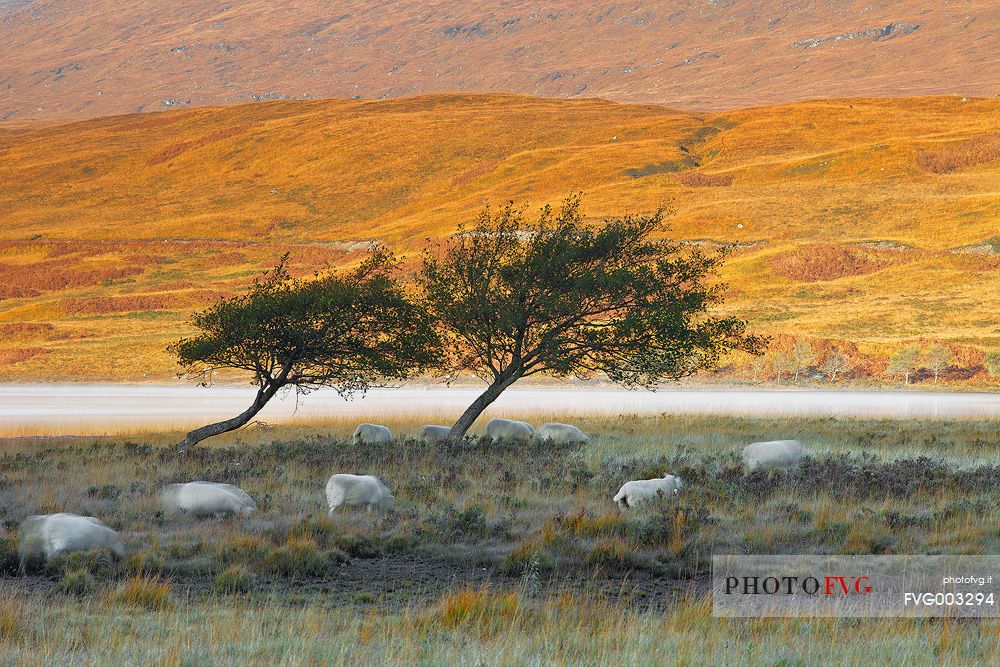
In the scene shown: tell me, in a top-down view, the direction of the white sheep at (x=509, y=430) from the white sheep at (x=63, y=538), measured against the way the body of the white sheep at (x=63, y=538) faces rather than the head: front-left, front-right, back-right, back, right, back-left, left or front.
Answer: front-left

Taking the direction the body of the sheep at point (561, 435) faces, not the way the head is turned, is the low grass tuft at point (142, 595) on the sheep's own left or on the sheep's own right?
on the sheep's own right

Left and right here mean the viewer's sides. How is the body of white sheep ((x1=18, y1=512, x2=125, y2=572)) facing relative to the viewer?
facing to the right of the viewer

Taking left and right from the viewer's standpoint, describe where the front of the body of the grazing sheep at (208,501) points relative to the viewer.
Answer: facing to the right of the viewer

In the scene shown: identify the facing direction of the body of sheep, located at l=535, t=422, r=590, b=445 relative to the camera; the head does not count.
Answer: to the viewer's right
